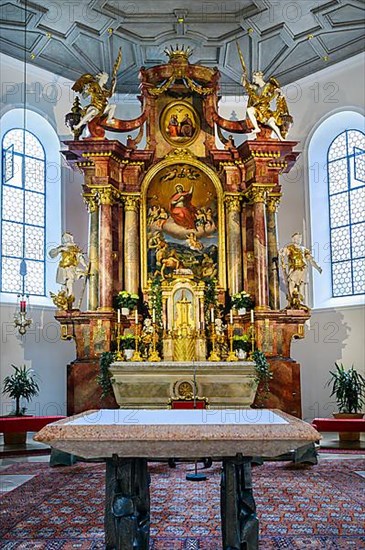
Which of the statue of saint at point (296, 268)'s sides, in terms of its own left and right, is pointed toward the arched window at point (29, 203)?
right

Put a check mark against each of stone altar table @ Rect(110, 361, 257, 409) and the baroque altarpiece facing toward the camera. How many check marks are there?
2

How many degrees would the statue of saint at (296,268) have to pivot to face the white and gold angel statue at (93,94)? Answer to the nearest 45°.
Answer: approximately 90° to its right

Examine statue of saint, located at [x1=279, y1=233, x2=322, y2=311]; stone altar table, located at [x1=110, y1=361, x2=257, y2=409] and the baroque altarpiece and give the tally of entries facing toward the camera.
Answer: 3

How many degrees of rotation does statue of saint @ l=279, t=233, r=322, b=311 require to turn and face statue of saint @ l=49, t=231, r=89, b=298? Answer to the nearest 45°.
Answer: approximately 90° to its right

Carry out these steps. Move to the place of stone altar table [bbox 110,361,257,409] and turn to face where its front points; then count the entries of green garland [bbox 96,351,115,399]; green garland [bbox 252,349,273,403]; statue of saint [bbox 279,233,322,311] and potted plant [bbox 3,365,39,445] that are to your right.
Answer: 2

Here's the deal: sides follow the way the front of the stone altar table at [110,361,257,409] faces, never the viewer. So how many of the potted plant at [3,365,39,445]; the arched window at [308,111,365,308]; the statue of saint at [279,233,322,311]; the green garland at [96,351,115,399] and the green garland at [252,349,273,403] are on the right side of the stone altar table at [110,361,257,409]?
2

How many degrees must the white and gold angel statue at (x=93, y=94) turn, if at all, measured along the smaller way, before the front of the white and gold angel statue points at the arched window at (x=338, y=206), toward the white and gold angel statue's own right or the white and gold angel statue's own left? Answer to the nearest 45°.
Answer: approximately 45° to the white and gold angel statue's own left

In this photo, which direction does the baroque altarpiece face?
toward the camera

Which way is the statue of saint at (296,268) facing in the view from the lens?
facing the viewer

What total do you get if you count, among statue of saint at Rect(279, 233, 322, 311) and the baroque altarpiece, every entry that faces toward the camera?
2

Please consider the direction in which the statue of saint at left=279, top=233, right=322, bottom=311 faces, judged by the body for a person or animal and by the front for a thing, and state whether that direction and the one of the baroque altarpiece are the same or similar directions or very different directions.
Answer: same or similar directions

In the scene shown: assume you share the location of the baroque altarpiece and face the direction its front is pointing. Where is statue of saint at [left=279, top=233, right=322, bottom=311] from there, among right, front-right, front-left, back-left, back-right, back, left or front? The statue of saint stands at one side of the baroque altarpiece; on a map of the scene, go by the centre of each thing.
left

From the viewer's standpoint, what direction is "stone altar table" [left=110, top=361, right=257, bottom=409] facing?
toward the camera

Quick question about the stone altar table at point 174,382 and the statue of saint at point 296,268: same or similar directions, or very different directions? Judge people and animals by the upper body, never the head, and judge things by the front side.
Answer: same or similar directions

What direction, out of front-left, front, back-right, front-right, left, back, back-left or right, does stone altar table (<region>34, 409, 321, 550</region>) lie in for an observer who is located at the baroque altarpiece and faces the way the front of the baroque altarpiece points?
front

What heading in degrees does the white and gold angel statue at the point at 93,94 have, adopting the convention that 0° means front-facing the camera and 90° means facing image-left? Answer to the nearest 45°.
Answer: approximately 315°
